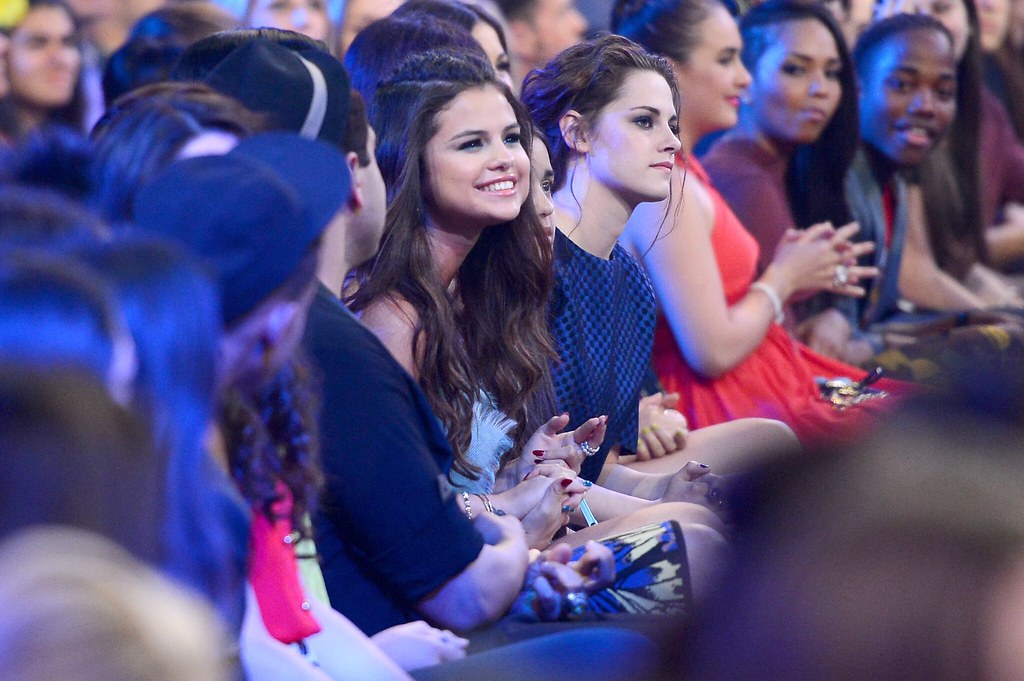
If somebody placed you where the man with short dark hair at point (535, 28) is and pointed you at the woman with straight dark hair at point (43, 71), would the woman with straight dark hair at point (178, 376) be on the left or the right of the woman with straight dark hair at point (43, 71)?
left

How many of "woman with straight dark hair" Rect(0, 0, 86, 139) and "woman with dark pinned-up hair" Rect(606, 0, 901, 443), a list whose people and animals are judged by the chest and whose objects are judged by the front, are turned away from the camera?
0

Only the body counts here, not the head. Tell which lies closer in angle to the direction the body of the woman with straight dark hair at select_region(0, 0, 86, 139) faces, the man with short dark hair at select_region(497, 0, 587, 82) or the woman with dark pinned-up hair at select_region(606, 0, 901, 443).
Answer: the woman with dark pinned-up hair

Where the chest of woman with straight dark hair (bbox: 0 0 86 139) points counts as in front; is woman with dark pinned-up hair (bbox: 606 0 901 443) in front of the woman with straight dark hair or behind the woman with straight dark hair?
in front

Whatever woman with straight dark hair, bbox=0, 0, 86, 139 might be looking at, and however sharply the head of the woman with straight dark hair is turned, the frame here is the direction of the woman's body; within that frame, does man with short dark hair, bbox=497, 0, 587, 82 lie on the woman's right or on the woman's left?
on the woman's left
